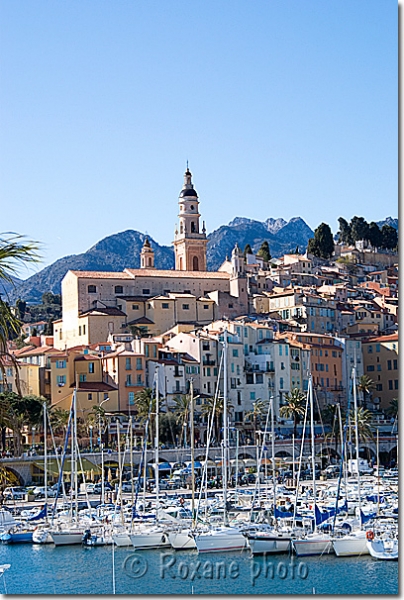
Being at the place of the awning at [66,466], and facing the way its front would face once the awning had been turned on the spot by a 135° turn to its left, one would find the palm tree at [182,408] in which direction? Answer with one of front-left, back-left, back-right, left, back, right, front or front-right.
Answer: front

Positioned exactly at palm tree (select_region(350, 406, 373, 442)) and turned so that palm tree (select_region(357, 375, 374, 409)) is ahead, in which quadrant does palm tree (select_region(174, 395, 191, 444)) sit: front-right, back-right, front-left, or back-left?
back-left

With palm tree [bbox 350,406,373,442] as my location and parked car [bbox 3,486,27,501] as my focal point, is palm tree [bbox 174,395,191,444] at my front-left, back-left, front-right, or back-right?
front-right

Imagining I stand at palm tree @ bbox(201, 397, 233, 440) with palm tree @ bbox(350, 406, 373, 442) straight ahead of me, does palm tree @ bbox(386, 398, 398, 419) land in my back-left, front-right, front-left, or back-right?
front-left

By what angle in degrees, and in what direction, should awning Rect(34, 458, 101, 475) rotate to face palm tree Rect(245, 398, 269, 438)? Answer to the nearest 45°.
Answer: approximately 135° to its left

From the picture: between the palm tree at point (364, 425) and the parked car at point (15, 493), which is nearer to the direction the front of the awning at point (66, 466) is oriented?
the parked car

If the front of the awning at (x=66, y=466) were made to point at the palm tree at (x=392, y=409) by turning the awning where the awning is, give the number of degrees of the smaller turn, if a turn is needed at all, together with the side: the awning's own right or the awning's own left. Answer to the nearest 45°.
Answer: approximately 135° to the awning's own left

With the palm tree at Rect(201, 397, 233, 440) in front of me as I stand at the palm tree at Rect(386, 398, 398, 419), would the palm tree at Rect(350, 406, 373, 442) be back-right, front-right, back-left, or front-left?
front-left

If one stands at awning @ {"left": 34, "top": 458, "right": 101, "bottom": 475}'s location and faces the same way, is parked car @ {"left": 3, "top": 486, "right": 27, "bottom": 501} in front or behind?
in front

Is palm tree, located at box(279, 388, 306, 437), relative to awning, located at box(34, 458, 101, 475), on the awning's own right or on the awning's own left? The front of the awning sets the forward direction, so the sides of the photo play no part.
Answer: on the awning's own left

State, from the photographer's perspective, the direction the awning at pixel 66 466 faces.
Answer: facing the viewer

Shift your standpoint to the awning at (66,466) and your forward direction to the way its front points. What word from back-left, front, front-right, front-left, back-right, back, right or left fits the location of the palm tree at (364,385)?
back-left

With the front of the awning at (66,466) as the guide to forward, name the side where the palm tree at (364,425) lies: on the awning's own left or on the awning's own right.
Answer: on the awning's own left

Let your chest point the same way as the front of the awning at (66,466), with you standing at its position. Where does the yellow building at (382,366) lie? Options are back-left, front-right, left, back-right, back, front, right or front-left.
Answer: back-left
